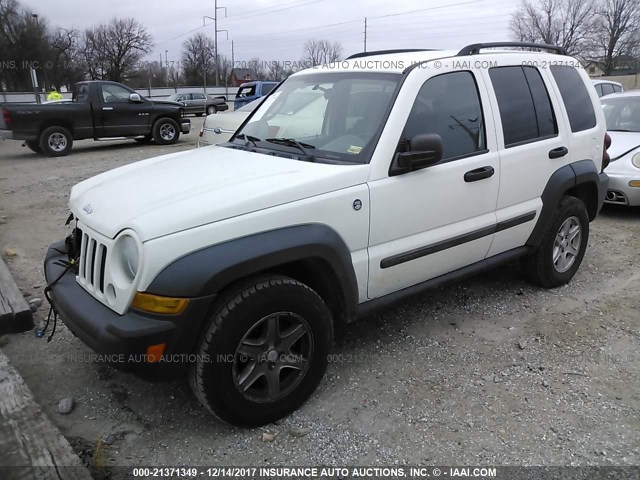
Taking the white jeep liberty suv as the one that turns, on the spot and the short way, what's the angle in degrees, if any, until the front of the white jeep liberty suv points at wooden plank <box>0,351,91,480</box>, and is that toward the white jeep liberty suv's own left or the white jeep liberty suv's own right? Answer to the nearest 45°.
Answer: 0° — it already faces it

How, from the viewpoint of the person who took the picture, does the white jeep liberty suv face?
facing the viewer and to the left of the viewer

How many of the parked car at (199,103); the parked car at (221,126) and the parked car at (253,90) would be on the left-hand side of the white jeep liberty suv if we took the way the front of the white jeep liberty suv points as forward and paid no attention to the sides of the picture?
0

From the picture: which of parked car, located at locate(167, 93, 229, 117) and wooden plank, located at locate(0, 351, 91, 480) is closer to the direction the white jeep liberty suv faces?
the wooden plank

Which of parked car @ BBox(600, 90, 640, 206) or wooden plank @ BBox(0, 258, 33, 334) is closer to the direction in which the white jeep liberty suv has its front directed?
the wooden plank

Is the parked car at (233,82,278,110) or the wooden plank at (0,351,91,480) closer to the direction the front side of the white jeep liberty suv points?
the wooden plank

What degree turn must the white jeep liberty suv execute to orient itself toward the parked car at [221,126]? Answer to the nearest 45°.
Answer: approximately 135° to its right

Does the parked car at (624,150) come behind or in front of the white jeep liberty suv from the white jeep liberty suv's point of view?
behind

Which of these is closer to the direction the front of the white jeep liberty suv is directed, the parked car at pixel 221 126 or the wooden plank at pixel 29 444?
the wooden plank

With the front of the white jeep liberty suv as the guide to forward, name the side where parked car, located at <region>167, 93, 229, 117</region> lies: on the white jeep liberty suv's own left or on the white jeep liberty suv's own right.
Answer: on the white jeep liberty suv's own right

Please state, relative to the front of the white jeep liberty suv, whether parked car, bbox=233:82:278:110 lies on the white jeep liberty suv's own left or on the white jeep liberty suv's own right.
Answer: on the white jeep liberty suv's own right

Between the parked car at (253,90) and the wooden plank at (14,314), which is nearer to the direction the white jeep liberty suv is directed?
the wooden plank

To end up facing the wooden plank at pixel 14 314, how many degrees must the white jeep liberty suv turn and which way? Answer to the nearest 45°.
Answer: approximately 45° to its right
